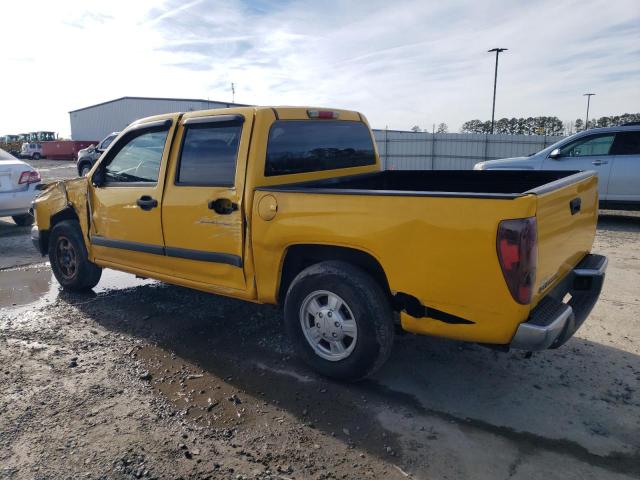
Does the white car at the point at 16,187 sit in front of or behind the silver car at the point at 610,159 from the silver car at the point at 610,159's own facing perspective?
in front

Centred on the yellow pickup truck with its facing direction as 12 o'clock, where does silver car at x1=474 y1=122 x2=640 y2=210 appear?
The silver car is roughly at 3 o'clock from the yellow pickup truck.

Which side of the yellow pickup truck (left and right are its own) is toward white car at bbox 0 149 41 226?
front

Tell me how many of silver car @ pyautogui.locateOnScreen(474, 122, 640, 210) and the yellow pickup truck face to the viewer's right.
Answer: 0

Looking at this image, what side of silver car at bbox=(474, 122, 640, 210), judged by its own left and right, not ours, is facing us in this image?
left

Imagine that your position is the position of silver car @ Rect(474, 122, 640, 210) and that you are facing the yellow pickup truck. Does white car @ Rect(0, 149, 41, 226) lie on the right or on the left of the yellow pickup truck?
right

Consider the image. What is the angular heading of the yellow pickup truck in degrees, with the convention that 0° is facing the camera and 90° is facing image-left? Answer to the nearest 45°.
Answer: approximately 135°

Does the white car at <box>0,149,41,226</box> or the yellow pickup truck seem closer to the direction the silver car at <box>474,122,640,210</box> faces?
the white car

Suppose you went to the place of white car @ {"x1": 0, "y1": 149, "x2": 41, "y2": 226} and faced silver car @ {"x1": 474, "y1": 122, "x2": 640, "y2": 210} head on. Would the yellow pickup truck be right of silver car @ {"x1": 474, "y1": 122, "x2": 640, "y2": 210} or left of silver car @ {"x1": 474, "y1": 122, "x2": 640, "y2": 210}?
right
